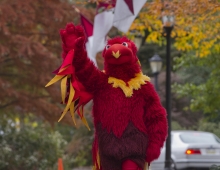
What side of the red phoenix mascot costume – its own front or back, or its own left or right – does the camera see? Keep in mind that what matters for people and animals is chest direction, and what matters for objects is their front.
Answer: front

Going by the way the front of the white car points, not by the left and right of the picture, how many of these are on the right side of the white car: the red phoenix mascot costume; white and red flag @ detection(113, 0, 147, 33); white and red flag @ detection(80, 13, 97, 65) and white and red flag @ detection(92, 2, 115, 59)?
0

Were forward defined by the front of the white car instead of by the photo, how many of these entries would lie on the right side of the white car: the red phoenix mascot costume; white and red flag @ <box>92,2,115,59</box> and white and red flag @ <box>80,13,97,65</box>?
0

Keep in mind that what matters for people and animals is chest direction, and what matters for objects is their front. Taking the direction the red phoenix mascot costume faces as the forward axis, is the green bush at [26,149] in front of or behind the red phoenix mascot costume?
behind

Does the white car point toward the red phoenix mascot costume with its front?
no

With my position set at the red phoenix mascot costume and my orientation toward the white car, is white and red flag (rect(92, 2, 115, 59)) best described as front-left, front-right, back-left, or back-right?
front-left

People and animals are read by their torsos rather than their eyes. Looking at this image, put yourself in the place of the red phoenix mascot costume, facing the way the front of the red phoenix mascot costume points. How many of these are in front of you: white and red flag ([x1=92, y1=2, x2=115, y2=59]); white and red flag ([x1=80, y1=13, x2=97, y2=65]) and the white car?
0

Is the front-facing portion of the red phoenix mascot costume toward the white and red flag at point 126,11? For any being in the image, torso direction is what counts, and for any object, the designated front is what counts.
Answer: no

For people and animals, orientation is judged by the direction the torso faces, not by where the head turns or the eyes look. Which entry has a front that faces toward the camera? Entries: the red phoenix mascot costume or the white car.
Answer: the red phoenix mascot costume

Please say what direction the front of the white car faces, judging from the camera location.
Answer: facing away from the viewer and to the left of the viewer

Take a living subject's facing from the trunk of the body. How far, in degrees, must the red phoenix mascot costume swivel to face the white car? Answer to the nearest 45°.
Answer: approximately 180°

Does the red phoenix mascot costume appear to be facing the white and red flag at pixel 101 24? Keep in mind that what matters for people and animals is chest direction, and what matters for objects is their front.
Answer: no

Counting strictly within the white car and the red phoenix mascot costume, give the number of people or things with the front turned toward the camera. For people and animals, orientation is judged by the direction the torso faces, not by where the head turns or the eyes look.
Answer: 1
